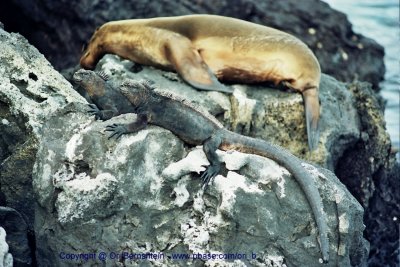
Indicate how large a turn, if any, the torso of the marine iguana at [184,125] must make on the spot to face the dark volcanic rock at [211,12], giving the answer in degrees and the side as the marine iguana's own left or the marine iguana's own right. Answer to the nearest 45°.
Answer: approximately 90° to the marine iguana's own right

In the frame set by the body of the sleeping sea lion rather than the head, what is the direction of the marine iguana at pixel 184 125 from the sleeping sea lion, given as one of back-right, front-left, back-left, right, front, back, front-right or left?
left

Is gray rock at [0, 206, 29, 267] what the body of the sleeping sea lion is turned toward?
no

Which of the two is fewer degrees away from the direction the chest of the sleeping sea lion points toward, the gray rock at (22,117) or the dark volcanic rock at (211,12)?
the gray rock

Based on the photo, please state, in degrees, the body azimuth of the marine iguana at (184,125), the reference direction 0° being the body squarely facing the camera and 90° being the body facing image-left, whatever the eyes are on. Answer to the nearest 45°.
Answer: approximately 90°

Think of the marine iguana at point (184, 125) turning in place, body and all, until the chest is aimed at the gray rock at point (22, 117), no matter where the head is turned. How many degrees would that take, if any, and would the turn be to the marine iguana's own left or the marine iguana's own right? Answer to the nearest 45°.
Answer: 0° — it already faces it

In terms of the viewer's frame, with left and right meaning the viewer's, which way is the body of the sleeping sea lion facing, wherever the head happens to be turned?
facing to the left of the viewer

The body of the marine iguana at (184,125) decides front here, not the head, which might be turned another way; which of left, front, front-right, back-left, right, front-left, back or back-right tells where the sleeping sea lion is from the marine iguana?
right

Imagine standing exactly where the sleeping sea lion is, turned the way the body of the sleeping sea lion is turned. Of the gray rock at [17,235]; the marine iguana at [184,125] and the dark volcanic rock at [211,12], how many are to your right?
1

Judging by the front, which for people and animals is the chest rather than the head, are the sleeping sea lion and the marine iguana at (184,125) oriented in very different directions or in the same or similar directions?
same or similar directions

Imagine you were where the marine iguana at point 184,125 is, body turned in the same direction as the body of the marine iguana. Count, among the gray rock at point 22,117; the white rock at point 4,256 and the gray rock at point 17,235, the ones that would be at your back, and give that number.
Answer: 0

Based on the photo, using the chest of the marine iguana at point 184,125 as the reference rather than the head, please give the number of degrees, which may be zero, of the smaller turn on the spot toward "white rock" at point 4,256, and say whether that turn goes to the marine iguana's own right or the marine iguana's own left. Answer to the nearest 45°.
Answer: approximately 45° to the marine iguana's own left

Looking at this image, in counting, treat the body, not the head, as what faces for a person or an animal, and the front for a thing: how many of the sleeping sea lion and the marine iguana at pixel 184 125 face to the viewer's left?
2

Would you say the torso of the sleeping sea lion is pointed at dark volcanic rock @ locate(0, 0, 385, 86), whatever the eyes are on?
no

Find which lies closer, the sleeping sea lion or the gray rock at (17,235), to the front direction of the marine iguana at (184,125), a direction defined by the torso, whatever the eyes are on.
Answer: the gray rock
